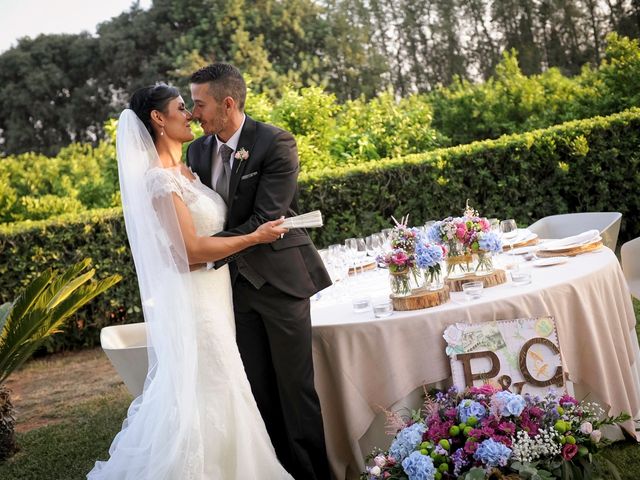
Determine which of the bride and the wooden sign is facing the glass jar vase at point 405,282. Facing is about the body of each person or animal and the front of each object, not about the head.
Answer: the bride

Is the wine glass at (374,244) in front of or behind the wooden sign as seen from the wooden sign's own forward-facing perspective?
behind

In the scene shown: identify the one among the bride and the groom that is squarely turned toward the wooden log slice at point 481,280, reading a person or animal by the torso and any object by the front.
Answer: the bride

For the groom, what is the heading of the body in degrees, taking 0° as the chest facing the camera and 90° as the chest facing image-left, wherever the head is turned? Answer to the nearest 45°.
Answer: approximately 45°

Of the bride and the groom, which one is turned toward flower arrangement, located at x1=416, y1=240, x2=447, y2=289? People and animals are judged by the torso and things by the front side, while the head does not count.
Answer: the bride

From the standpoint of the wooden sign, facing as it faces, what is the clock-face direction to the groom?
The groom is roughly at 3 o'clock from the wooden sign.

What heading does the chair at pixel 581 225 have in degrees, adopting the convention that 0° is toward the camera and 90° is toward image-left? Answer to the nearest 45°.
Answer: approximately 45°

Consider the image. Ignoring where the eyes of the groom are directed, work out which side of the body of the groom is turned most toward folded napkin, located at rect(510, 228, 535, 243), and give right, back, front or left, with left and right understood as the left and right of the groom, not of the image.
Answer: back

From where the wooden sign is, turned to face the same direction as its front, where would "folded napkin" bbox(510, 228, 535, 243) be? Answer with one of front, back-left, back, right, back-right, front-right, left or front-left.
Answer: back

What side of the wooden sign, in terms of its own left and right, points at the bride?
right

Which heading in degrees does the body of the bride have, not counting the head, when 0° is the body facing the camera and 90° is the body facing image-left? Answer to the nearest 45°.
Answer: approximately 270°

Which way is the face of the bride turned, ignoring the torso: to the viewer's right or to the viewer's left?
to the viewer's right
